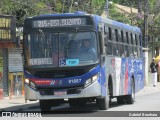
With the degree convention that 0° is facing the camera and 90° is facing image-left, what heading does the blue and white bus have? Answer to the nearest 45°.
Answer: approximately 0°
